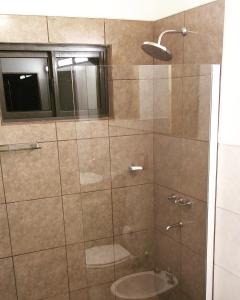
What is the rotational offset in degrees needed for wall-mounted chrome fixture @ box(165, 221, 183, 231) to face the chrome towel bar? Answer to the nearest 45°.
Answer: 0° — it already faces it

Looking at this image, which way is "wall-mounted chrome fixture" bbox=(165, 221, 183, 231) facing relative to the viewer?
to the viewer's left
